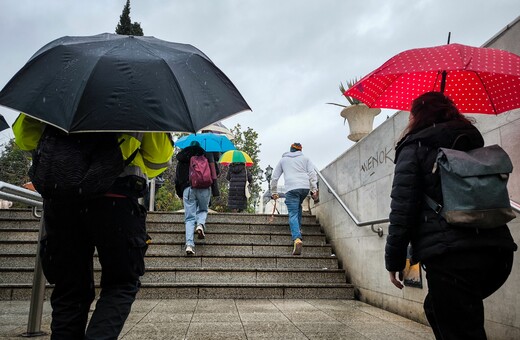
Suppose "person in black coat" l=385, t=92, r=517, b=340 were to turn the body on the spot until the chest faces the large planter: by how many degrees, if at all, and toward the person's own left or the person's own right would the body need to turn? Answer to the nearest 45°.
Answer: approximately 45° to the person's own right

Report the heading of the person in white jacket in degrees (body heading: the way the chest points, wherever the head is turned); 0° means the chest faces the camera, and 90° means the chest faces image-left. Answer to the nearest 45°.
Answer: approximately 180°

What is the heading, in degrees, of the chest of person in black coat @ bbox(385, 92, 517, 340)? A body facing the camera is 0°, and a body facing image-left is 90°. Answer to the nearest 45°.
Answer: approximately 135°

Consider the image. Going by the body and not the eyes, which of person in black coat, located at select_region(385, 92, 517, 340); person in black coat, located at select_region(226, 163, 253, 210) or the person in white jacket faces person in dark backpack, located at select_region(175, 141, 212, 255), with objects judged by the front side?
person in black coat, located at select_region(385, 92, 517, 340)

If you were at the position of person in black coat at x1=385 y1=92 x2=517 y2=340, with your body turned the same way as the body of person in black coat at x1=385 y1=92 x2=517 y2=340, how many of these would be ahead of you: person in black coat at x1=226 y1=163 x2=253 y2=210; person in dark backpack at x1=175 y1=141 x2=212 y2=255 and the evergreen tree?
3

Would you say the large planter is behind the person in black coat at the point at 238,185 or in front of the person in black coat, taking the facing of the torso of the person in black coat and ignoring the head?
behind

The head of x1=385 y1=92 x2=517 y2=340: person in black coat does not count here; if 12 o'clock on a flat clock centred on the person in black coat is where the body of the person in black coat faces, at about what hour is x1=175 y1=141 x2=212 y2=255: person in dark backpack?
The person in dark backpack is roughly at 12 o'clock from the person in black coat.

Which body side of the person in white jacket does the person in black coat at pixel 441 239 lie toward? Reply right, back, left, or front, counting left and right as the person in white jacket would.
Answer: back

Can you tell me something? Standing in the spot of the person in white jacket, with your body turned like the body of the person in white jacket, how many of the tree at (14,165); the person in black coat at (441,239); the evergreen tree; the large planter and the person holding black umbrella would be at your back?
2

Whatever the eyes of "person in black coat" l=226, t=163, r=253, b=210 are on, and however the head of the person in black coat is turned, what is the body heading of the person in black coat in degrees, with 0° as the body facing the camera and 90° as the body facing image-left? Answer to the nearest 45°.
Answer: approximately 180°

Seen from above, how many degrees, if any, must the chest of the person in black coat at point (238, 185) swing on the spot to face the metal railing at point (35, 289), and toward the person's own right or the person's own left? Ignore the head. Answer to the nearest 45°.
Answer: approximately 180°

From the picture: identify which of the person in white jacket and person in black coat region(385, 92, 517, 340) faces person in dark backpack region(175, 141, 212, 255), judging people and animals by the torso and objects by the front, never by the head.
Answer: the person in black coat

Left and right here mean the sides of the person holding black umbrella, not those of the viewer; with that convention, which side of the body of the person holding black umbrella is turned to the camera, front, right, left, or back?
back
